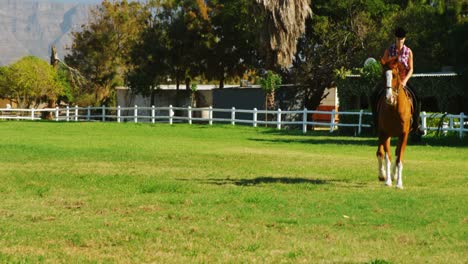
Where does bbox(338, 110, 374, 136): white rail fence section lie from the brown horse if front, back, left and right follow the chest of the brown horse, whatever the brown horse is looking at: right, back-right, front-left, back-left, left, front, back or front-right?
back

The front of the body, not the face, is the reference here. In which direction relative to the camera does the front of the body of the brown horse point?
toward the camera
